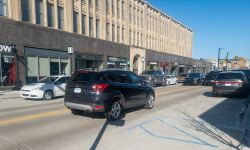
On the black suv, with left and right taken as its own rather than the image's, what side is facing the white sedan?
left

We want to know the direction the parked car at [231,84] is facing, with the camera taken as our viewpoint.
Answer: facing away from the viewer

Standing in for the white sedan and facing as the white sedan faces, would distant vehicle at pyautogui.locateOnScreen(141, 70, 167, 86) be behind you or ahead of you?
behind

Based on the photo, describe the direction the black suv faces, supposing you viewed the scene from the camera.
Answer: facing away from the viewer and to the right of the viewer

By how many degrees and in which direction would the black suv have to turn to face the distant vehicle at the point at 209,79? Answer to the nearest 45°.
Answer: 0° — it already faces it

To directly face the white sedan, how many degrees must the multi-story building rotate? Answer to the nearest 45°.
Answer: approximately 45° to its right
